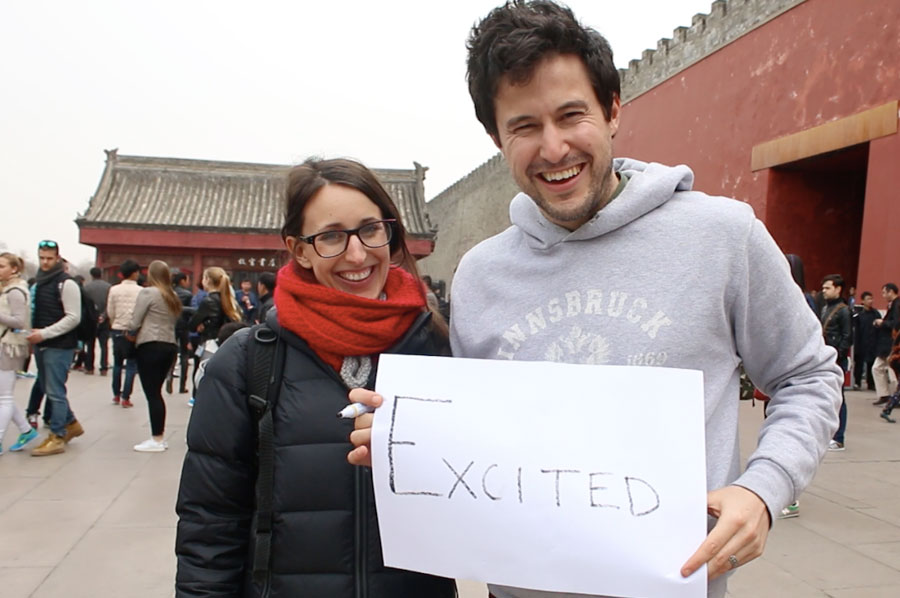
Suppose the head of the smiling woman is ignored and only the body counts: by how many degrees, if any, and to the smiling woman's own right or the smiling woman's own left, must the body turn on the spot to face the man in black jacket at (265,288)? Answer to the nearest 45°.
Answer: approximately 135° to the smiling woman's own left

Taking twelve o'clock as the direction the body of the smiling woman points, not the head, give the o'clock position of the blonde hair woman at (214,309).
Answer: The blonde hair woman is roughly at 7 o'clock from the smiling woman.

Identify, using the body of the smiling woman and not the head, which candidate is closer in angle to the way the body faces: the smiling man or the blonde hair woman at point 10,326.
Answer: the smiling man

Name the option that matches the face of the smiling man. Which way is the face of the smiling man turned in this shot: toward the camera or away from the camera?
toward the camera

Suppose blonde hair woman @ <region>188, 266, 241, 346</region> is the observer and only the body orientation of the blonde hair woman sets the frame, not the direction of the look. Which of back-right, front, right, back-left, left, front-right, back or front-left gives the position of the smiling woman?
back-left

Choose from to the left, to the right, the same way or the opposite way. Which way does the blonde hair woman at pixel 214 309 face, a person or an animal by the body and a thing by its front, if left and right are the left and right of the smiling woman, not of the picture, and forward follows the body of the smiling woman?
the opposite way

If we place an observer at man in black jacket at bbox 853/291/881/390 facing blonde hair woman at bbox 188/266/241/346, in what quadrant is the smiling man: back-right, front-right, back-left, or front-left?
front-left

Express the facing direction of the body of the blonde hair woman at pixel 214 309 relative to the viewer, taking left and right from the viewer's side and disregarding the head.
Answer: facing away from the viewer and to the left of the viewer

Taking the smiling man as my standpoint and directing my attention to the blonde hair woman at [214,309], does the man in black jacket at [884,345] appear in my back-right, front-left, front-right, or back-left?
front-right

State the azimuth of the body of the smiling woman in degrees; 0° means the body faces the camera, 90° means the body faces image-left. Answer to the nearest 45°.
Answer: approximately 315°
